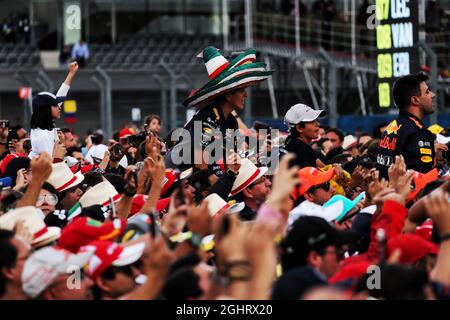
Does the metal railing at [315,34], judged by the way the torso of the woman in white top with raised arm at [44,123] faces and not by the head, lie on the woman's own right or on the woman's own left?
on the woman's own left

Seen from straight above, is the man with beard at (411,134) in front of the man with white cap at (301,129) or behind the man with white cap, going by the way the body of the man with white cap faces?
in front

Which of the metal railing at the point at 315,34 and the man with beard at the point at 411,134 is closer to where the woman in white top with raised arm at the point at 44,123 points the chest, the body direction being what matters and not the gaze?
the man with beard
